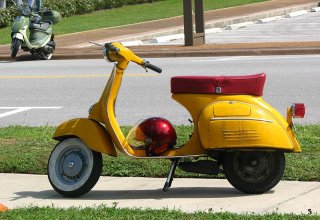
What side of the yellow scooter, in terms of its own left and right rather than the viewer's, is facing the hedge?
right

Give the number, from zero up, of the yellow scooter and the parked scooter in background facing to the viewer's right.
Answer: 0

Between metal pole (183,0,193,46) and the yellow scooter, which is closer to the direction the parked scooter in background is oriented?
the yellow scooter

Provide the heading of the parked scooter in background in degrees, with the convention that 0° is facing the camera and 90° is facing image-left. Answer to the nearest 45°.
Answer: approximately 45°

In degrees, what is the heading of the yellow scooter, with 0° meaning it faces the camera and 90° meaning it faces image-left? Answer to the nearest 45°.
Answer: approximately 90°

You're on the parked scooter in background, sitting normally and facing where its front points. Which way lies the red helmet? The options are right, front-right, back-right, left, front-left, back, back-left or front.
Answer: front-left
